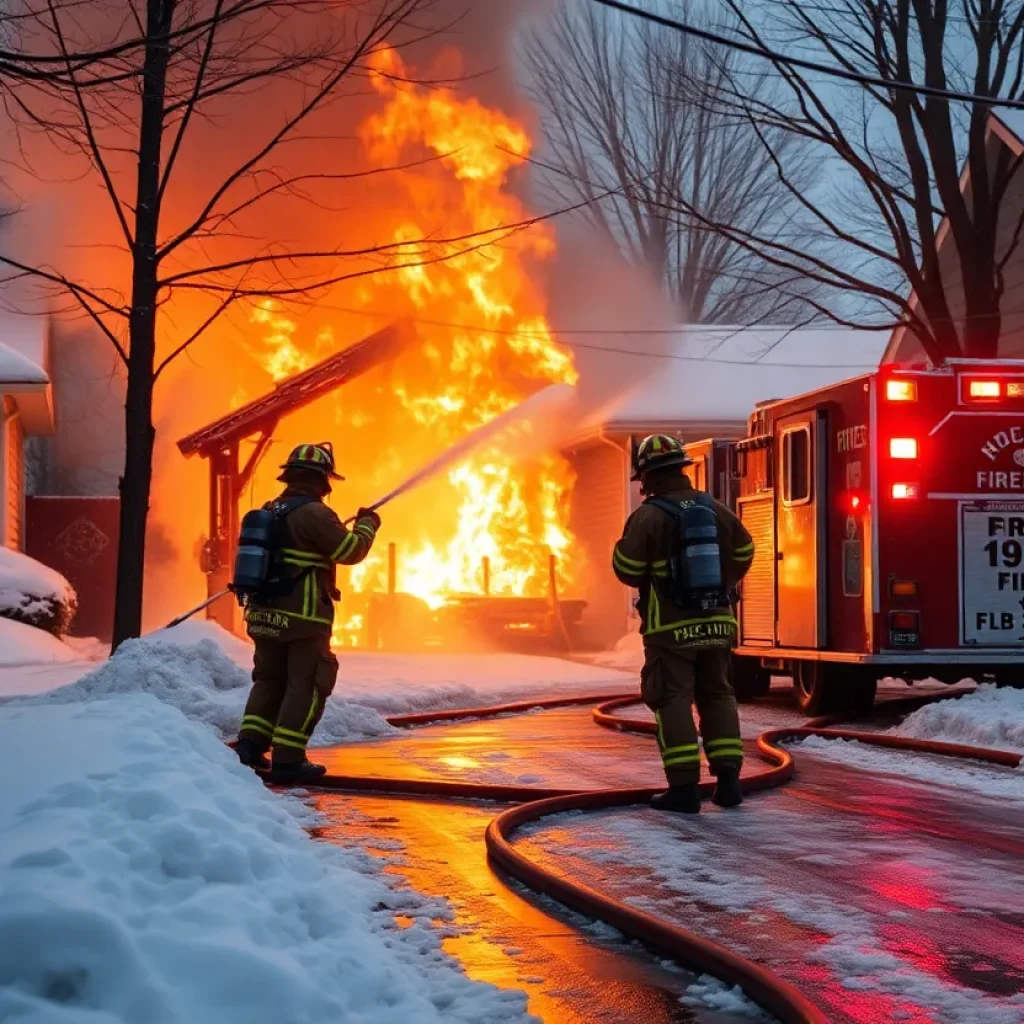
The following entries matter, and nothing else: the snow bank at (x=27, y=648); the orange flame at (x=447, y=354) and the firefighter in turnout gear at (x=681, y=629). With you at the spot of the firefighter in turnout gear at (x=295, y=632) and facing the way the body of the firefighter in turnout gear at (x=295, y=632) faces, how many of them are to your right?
1

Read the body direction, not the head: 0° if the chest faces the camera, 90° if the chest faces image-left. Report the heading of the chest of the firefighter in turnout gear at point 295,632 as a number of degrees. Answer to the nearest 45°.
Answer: approximately 225°

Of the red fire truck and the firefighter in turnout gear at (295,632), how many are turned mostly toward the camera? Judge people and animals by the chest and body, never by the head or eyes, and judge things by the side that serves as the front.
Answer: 0

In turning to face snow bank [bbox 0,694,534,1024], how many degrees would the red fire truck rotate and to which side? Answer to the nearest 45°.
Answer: approximately 135° to its left

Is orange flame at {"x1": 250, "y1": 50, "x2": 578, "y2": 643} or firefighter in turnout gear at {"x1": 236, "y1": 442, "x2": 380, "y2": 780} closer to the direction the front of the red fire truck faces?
the orange flame

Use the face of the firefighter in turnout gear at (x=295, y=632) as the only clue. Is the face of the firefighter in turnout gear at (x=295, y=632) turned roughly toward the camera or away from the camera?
away from the camera

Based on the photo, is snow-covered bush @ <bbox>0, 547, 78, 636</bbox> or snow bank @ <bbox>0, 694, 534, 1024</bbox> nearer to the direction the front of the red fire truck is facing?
the snow-covered bush

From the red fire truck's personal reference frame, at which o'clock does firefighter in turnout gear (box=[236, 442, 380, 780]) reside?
The firefighter in turnout gear is roughly at 9 o'clock from the red fire truck.

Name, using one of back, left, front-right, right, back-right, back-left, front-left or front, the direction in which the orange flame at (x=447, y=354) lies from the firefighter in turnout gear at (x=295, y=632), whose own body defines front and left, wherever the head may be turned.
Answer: front-left
